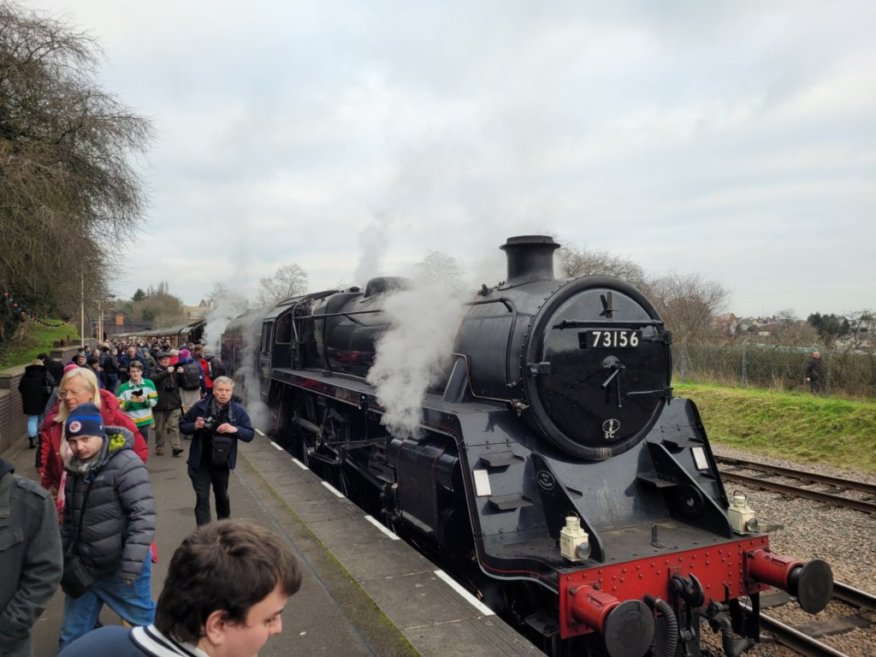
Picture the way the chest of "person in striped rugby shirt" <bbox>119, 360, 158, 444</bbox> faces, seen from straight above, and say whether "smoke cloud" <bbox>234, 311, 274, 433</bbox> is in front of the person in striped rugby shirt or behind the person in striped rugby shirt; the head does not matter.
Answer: behind

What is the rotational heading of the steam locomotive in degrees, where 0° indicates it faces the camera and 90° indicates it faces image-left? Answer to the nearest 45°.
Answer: approximately 315°

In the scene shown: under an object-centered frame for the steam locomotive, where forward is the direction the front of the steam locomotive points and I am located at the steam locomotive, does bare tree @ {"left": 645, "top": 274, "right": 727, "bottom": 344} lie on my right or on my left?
on my left

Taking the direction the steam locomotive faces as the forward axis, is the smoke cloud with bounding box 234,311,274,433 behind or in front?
behind
